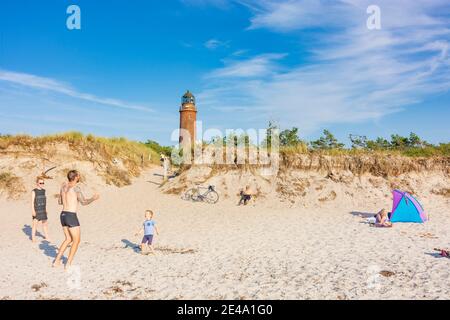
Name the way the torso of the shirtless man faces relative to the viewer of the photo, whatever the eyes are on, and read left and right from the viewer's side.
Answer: facing away from the viewer and to the right of the viewer

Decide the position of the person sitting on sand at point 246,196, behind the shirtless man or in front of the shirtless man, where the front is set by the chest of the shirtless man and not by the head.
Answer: in front

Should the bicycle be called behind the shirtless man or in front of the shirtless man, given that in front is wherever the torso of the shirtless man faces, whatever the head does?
in front

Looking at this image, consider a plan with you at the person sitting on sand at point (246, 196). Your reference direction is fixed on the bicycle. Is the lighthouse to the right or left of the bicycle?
right

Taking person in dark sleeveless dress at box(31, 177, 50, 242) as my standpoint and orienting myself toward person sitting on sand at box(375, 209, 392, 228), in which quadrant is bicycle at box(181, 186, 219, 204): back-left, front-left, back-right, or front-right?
front-left
